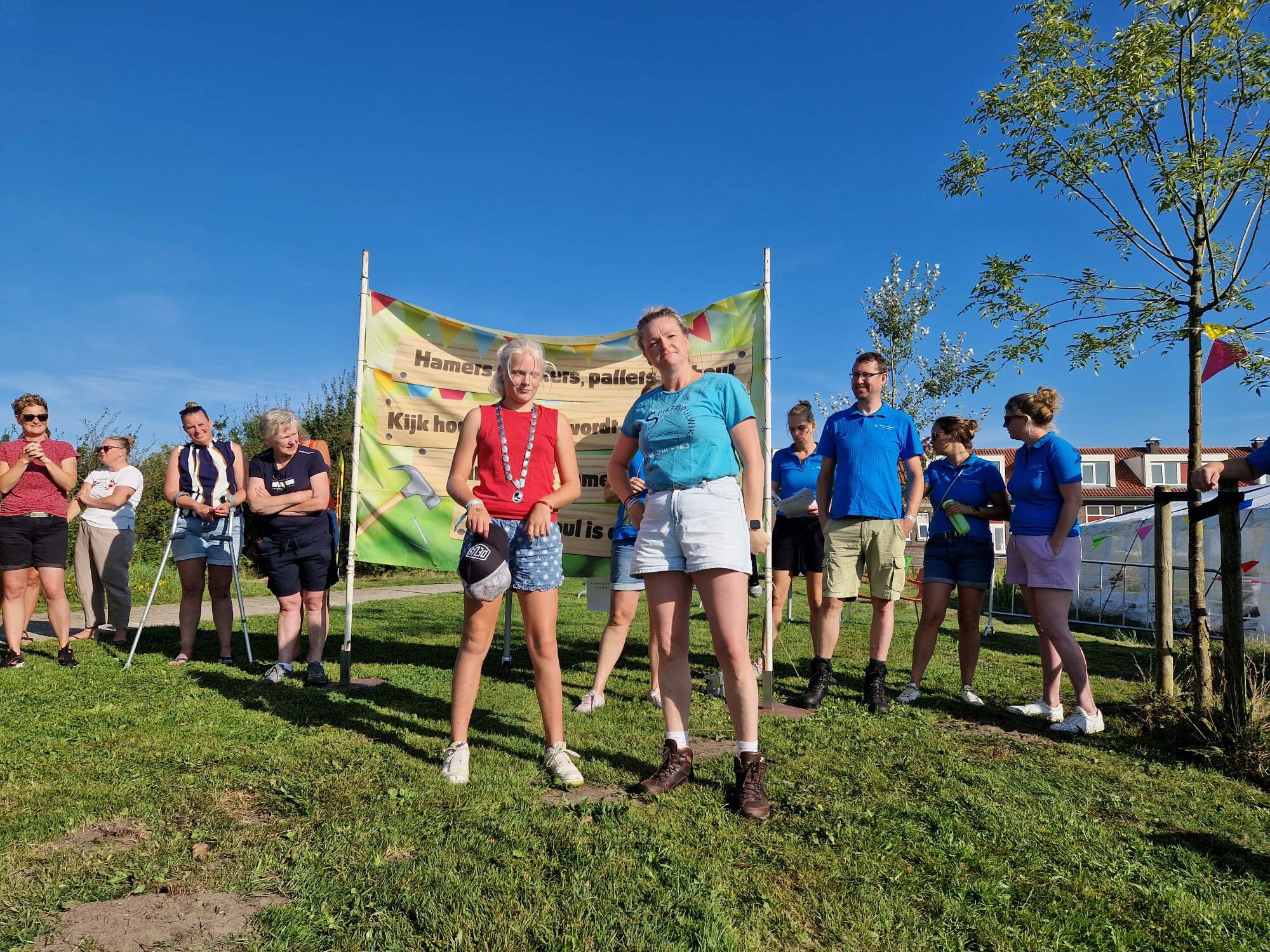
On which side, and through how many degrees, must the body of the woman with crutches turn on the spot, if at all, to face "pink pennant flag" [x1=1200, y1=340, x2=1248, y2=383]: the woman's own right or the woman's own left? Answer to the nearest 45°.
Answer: approximately 45° to the woman's own left

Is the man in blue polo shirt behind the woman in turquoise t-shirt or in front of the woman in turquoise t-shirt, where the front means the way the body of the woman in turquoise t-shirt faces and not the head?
behind

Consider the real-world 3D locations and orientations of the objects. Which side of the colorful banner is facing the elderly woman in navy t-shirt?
right

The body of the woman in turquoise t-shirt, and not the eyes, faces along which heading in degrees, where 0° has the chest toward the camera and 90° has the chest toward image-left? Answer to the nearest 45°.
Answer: approximately 0°

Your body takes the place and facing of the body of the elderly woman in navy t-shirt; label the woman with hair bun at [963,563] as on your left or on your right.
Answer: on your left

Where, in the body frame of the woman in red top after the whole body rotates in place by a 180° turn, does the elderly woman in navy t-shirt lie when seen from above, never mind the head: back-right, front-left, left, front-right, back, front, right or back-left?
back-right

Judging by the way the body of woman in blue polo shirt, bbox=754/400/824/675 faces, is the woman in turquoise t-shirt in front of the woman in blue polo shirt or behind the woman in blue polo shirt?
in front

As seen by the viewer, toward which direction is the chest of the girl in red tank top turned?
toward the camera

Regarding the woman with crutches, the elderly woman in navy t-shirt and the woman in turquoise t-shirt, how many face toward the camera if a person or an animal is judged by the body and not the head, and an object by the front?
3

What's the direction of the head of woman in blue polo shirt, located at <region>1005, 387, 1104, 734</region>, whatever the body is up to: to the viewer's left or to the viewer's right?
to the viewer's left

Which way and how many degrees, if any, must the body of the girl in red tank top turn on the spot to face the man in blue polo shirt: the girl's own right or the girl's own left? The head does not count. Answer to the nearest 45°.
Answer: approximately 135° to the girl's own left

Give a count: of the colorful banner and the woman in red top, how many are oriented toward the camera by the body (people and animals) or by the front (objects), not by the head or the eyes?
2

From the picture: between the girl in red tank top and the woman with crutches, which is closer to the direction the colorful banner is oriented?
the girl in red tank top
